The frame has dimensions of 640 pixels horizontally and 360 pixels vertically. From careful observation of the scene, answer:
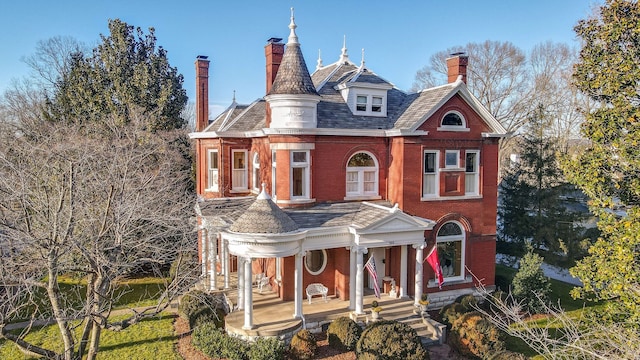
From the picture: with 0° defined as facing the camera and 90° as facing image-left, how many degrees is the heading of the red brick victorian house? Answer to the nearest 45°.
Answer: approximately 315°

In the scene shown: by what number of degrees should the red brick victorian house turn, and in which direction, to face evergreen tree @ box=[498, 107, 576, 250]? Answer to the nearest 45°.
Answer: approximately 90° to its left

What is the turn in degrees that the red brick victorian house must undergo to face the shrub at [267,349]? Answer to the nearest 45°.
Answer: approximately 90° to its right

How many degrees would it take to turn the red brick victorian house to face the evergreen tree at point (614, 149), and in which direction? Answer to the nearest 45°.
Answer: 0° — it already faces it

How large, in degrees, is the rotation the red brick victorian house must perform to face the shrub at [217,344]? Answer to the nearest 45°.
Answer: approximately 90° to its right
